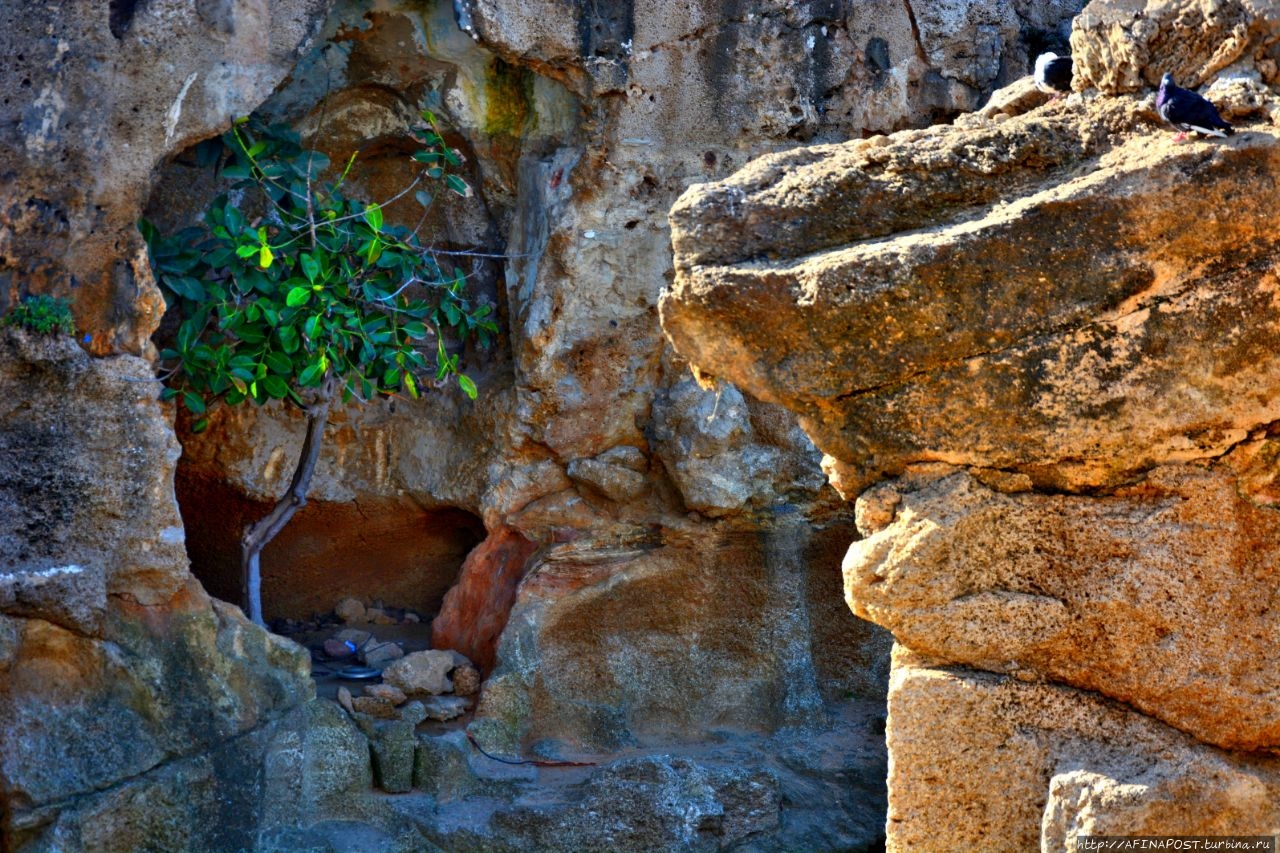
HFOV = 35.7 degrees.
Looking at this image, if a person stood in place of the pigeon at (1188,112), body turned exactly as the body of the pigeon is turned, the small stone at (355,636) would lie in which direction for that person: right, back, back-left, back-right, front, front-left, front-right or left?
front-right

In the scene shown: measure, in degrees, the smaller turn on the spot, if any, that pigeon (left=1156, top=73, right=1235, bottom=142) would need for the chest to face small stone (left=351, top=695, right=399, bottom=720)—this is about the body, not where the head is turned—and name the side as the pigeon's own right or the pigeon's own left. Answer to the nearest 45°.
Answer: approximately 45° to the pigeon's own right

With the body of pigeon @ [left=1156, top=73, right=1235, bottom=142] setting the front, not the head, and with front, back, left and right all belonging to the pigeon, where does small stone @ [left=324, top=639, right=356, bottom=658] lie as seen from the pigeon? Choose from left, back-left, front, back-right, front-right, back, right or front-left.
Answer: front-right

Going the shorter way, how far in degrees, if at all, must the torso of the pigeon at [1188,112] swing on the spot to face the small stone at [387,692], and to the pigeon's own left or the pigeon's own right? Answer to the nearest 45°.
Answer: approximately 45° to the pigeon's own right

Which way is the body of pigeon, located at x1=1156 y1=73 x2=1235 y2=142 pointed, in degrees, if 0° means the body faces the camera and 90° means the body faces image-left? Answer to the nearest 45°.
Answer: approximately 90°
